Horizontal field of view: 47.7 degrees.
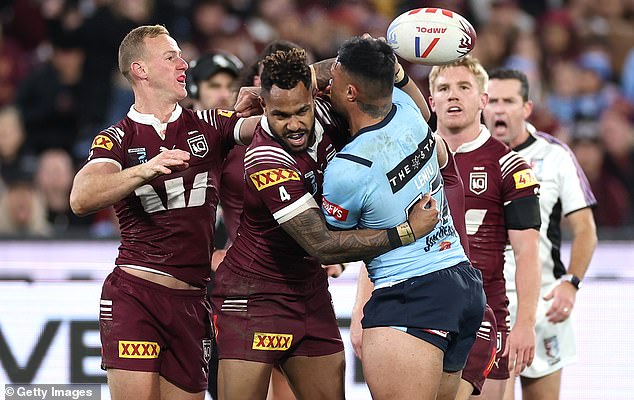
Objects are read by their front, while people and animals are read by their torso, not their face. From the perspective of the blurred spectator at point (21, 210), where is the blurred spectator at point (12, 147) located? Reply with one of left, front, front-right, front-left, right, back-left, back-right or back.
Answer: back

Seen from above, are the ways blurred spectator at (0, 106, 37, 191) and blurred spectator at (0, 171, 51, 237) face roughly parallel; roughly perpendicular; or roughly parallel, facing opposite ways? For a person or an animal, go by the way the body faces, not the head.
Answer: roughly parallel

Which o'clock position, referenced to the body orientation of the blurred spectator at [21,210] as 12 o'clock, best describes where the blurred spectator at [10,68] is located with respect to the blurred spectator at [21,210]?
the blurred spectator at [10,68] is roughly at 6 o'clock from the blurred spectator at [21,210].

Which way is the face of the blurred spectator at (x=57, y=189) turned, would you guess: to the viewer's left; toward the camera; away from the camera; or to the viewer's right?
toward the camera

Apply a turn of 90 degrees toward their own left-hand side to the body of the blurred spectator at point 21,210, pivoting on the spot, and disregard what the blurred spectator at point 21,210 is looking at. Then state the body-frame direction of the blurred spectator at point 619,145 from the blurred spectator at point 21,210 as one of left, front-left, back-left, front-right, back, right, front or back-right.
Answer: front

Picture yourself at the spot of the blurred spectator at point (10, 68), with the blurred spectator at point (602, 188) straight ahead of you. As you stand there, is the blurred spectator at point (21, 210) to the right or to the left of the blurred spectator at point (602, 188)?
right

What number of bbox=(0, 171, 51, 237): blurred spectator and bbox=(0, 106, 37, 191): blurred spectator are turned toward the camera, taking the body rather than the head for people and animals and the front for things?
2

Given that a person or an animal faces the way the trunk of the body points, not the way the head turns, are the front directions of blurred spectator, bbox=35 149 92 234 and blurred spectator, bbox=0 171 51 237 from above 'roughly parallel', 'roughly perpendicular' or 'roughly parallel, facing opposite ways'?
roughly parallel

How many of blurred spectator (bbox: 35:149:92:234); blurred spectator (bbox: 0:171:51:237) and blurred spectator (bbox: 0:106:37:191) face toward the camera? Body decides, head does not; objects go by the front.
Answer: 3

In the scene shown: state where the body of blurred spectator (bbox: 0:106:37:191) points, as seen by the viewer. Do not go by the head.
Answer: toward the camera

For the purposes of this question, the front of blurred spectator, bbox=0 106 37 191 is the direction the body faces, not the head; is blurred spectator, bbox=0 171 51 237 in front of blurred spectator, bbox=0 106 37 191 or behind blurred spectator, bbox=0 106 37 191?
in front

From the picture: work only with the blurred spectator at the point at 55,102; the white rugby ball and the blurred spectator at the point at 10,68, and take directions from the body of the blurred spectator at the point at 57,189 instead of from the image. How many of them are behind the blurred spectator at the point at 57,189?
2

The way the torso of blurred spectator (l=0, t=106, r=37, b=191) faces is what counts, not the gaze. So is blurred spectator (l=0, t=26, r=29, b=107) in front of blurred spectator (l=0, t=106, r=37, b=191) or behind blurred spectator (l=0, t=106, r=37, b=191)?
behind

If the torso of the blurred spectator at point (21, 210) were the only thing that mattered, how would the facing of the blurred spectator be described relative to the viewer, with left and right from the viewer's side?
facing the viewer

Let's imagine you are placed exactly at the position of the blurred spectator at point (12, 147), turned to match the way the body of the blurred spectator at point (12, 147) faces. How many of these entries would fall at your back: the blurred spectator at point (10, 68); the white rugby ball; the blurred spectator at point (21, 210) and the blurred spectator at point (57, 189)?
1

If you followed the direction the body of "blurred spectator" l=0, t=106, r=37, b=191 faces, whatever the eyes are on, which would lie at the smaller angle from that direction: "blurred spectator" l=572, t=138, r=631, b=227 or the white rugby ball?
the white rugby ball

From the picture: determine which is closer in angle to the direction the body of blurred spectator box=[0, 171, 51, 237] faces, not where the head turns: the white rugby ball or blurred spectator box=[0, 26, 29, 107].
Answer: the white rugby ball

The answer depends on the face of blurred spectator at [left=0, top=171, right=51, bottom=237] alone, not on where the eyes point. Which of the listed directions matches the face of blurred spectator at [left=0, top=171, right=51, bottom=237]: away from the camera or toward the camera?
toward the camera
